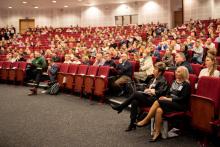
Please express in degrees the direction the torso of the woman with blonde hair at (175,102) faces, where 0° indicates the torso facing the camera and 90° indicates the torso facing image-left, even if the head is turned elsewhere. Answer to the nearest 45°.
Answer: approximately 45°

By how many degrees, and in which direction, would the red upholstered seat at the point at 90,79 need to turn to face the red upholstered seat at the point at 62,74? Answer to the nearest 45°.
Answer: approximately 90° to its right

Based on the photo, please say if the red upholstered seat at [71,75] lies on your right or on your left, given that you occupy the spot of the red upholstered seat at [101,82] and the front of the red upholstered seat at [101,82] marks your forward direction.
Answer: on your right

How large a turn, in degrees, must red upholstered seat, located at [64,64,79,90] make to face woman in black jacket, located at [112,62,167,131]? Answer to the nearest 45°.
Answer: approximately 45° to its left

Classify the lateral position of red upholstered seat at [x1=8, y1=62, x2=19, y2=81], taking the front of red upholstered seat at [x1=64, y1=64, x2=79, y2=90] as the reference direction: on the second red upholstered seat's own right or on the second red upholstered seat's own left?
on the second red upholstered seat's own right

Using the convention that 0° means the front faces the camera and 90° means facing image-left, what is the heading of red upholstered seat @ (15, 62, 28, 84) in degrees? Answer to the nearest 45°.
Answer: approximately 45°

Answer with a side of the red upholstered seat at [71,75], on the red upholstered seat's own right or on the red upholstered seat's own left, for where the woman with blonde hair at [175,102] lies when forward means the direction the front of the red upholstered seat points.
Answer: on the red upholstered seat's own left

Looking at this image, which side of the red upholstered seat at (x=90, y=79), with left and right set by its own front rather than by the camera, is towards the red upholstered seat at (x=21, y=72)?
right

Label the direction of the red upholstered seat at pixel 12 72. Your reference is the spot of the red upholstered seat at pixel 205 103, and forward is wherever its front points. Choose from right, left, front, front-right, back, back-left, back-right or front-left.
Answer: right

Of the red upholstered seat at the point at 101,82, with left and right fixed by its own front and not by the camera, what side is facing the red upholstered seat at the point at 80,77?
right
